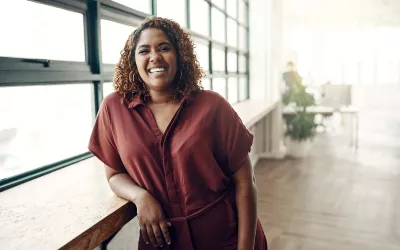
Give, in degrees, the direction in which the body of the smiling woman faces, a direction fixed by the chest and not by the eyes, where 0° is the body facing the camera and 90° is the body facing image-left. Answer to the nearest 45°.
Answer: approximately 0°

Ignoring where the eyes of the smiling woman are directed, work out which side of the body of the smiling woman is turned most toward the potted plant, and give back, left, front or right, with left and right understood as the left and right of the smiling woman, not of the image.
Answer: back

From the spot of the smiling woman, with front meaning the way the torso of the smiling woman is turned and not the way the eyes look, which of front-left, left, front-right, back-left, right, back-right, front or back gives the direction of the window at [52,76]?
back-right
